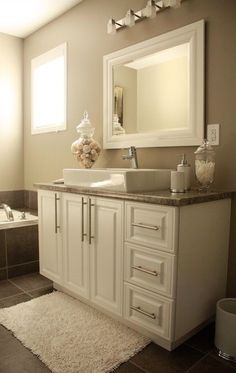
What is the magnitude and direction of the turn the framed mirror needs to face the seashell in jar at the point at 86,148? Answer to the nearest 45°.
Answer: approximately 45° to its right

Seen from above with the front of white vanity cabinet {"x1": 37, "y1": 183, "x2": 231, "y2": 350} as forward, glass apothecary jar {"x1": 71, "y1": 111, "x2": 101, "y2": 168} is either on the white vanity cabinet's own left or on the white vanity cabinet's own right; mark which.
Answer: on the white vanity cabinet's own right

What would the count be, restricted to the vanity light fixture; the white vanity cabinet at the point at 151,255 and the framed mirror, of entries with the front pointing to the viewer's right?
0

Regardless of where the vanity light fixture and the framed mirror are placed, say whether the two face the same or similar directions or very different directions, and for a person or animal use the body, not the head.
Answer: same or similar directions

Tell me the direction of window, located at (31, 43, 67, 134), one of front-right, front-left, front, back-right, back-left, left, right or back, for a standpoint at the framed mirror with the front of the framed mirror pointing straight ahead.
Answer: right

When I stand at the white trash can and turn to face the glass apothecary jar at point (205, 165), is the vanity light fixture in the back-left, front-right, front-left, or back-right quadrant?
front-left

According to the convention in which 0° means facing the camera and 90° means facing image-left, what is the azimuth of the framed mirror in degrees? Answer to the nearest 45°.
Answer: approximately 45°

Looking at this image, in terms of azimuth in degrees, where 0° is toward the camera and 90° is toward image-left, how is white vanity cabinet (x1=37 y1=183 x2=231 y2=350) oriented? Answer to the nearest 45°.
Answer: approximately 45°

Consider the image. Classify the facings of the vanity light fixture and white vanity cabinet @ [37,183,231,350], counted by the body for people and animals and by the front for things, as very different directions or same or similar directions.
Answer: same or similar directions
